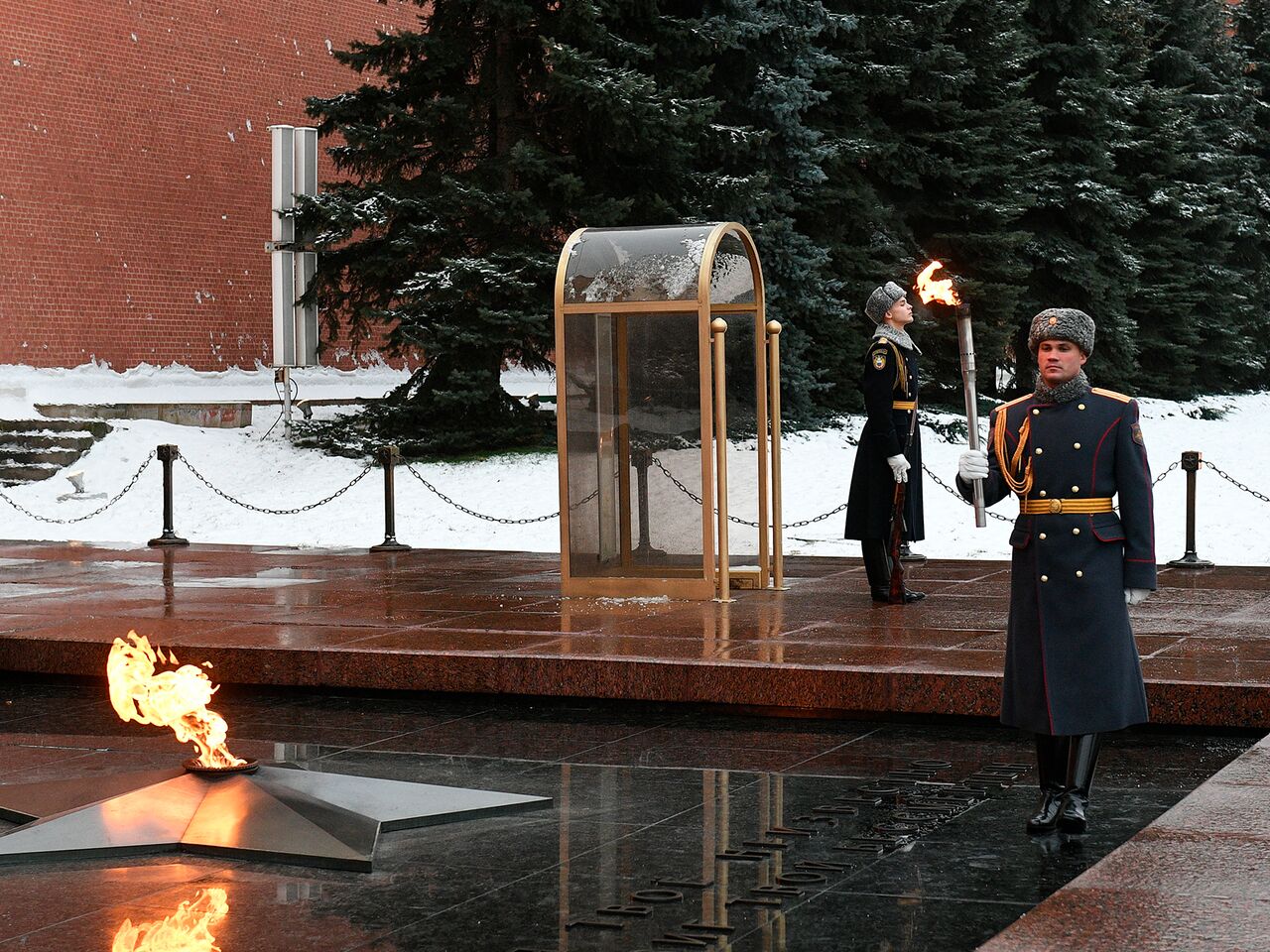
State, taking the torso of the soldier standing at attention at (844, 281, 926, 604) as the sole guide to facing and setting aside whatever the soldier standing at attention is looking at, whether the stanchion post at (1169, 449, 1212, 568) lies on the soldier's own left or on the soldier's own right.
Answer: on the soldier's own left

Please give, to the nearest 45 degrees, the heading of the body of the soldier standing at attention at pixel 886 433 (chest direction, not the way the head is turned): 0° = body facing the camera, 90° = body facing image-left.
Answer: approximately 270°

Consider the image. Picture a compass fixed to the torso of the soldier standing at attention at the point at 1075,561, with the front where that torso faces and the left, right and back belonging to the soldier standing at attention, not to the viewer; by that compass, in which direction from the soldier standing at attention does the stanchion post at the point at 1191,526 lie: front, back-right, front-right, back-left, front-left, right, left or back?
back

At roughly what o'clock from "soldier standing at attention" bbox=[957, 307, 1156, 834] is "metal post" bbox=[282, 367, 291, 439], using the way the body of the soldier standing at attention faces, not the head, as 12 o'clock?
The metal post is roughly at 5 o'clock from the soldier standing at attention.

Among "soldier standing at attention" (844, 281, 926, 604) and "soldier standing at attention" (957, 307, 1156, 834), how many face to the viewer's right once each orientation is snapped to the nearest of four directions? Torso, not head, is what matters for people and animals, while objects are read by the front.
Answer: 1

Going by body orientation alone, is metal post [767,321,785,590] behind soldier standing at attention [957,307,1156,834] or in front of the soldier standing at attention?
behind

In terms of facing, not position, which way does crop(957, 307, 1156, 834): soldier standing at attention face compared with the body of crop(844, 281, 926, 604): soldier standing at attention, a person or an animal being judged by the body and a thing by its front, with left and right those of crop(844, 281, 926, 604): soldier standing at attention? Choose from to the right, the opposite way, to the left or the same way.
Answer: to the right

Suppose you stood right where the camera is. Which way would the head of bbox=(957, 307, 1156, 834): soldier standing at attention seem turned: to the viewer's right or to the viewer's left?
to the viewer's left

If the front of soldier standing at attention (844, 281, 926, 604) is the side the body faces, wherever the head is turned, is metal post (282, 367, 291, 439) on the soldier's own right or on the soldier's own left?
on the soldier's own left

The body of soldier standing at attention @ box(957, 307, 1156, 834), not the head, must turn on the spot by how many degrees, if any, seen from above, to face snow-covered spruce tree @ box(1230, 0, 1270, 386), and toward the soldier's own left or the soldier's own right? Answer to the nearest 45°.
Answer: approximately 180°

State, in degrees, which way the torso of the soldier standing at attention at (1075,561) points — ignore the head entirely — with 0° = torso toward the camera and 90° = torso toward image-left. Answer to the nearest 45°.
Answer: approximately 0°

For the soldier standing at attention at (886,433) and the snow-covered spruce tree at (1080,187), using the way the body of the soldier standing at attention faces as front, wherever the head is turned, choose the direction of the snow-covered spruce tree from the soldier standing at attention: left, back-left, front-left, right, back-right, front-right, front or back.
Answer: left

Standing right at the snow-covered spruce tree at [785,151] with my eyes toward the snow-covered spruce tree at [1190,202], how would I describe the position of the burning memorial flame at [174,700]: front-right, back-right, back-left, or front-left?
back-right

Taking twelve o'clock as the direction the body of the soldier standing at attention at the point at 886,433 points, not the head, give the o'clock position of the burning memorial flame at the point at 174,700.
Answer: The burning memorial flame is roughly at 4 o'clock from the soldier standing at attention.
